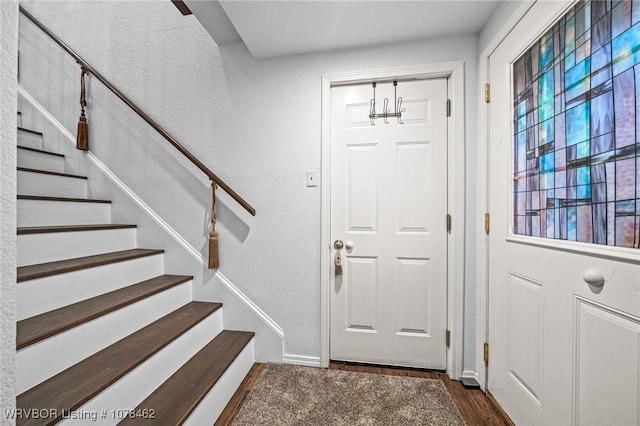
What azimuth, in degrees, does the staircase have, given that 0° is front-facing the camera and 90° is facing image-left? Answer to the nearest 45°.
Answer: approximately 315°

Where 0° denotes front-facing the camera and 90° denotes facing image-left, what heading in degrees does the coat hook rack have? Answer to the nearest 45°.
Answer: approximately 0°
